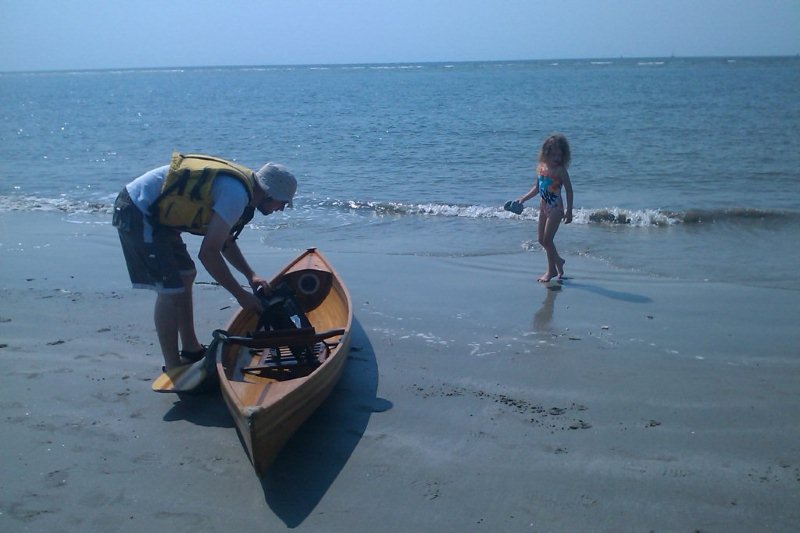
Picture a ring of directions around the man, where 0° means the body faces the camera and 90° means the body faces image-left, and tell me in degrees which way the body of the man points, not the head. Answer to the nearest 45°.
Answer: approximately 270°

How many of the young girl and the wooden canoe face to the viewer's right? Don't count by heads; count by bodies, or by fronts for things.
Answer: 0

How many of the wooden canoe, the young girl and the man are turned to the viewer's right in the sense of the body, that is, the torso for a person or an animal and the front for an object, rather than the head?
1

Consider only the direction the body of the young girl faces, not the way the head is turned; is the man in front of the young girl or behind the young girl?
in front

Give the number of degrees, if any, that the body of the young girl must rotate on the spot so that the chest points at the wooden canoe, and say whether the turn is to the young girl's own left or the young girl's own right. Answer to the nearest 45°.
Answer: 0° — they already face it

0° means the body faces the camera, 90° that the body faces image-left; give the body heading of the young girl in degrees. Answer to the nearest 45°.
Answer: approximately 45°

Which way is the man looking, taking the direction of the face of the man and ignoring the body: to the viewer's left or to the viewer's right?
to the viewer's right

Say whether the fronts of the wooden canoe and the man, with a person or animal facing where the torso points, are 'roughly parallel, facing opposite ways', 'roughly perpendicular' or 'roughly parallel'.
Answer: roughly perpendicular

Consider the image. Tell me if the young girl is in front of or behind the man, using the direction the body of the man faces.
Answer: in front
